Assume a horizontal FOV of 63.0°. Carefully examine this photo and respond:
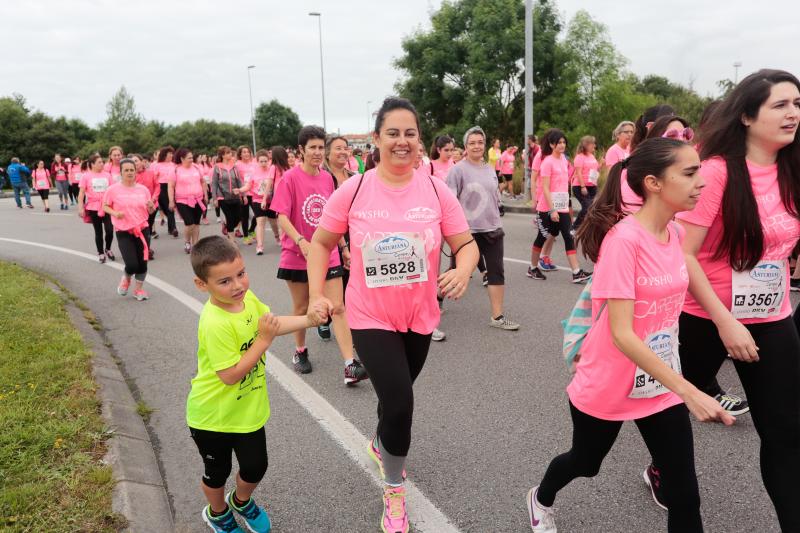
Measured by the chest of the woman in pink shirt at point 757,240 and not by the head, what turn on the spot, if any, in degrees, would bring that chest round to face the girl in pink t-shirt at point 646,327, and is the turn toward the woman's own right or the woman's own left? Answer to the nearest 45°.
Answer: approximately 90° to the woman's own right

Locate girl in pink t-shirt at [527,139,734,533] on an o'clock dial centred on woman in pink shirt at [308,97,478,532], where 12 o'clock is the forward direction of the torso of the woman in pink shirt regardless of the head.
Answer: The girl in pink t-shirt is roughly at 10 o'clock from the woman in pink shirt.

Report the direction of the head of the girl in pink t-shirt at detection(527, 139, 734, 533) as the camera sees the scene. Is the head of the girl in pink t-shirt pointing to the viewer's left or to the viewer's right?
to the viewer's right

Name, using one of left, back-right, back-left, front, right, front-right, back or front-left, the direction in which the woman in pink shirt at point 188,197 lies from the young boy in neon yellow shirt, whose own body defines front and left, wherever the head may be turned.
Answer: back-left

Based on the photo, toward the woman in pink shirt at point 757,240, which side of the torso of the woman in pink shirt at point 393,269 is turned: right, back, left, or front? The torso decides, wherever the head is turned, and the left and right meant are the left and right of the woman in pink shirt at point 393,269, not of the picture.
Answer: left

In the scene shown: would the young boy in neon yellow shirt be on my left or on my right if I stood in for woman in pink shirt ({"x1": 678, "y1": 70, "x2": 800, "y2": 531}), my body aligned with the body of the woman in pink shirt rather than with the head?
on my right

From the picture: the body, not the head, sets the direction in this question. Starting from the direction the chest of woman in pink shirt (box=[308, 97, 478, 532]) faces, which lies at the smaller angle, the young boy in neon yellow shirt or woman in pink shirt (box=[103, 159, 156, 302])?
the young boy in neon yellow shirt

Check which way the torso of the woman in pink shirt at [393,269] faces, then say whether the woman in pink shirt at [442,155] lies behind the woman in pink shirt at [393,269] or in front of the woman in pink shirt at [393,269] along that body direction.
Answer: behind

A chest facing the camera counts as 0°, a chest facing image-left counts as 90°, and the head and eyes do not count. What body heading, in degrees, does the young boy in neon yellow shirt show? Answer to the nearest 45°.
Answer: approximately 315°
